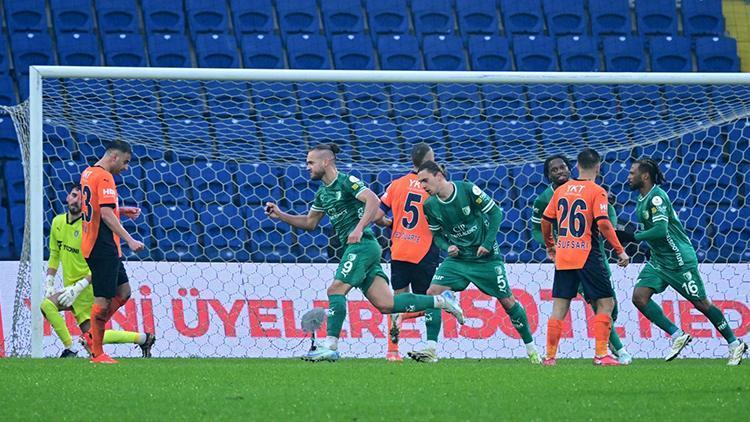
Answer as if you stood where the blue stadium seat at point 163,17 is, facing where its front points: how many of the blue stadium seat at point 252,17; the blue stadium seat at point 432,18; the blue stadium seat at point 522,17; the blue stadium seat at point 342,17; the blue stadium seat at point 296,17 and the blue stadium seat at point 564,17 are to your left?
6

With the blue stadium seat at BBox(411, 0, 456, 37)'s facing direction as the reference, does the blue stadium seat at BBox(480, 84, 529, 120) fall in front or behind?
in front

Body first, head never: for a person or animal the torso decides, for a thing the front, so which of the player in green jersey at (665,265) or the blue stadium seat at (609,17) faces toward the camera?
the blue stadium seat

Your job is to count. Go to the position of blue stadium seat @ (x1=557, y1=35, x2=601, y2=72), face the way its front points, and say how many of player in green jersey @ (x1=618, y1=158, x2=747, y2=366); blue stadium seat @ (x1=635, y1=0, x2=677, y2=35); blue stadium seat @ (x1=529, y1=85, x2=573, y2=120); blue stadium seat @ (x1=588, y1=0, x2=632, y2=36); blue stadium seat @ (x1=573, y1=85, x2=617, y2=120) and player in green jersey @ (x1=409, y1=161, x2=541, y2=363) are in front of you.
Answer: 4

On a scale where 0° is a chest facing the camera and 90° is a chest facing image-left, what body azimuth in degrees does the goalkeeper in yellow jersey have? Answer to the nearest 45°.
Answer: approximately 45°

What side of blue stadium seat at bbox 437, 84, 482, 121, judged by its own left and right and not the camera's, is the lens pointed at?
front

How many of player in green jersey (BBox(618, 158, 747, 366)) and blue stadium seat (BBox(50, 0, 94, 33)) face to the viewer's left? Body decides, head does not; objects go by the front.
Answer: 1

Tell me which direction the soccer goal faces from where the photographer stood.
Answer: facing the viewer

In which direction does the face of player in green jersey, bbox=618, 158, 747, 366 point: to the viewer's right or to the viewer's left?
to the viewer's left

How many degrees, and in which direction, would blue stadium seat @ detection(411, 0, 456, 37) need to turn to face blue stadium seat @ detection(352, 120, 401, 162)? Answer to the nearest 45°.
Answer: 0° — it already faces it

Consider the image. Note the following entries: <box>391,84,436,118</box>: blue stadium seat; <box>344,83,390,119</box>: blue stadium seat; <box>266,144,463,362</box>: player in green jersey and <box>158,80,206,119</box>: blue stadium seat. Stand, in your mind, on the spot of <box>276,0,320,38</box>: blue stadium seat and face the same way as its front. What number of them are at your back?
0

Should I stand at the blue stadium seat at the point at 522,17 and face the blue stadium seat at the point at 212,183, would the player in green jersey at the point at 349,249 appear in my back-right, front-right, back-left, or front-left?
front-left

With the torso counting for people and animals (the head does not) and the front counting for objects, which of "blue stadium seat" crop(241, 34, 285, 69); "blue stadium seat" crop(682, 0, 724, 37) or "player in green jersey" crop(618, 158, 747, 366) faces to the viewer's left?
the player in green jersey

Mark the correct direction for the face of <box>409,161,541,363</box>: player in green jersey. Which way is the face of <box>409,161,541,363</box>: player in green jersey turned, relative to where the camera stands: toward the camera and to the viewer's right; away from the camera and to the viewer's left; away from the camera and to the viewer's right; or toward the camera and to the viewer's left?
toward the camera and to the viewer's left

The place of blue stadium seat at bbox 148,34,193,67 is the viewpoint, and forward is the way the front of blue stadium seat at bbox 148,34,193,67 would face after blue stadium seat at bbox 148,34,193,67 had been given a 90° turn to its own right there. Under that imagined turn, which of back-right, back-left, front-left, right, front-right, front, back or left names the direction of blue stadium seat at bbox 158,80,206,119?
left

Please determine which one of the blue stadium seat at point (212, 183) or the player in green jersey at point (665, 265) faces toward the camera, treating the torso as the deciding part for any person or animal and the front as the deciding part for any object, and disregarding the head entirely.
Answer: the blue stadium seat

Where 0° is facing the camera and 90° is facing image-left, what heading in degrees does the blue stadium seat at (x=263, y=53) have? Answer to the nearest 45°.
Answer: approximately 0°

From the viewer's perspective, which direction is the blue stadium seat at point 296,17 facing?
toward the camera

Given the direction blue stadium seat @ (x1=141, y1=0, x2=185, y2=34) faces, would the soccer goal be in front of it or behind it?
in front

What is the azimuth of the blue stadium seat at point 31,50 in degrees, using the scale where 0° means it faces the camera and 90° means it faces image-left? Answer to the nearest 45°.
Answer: approximately 0°
